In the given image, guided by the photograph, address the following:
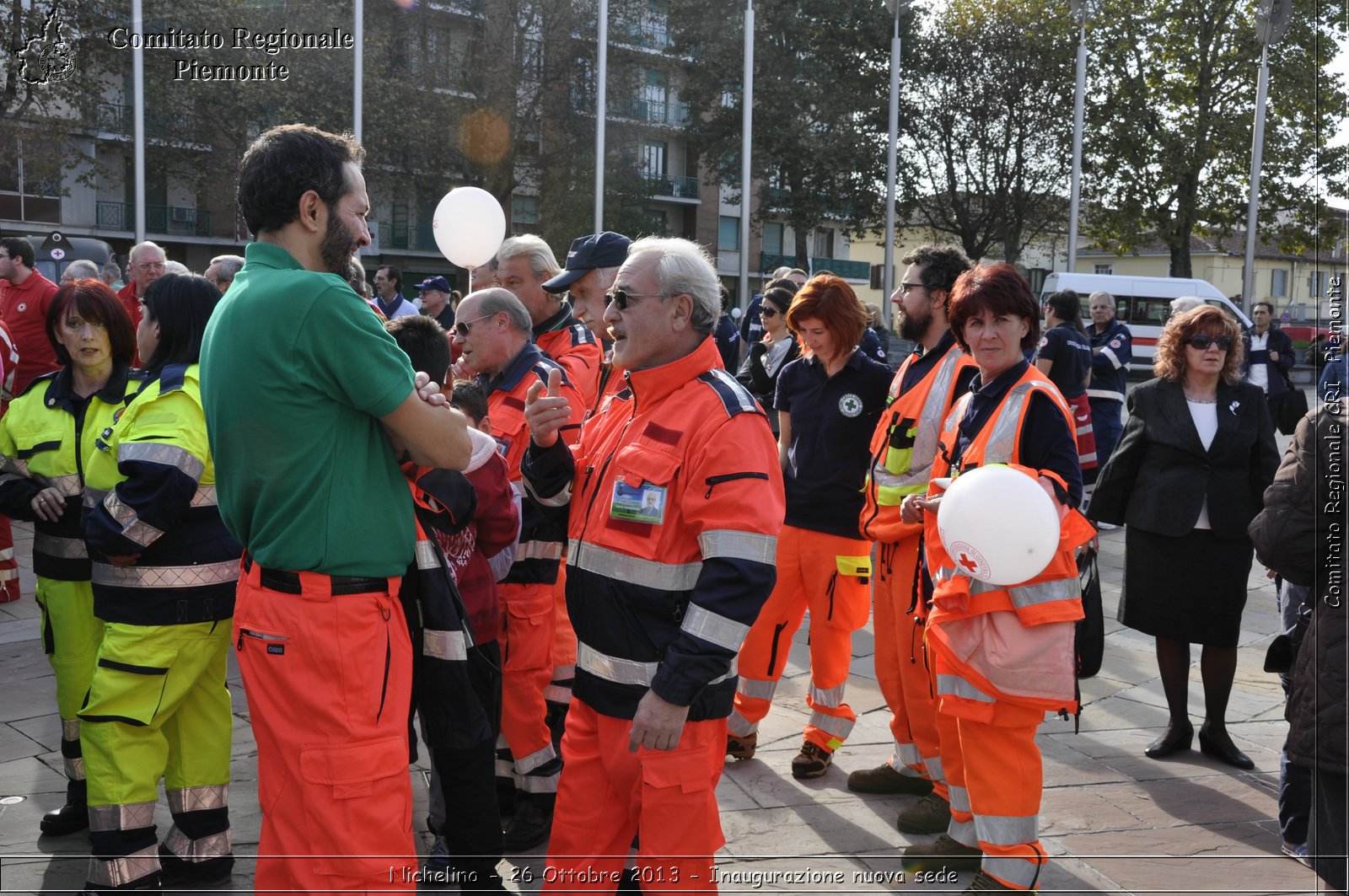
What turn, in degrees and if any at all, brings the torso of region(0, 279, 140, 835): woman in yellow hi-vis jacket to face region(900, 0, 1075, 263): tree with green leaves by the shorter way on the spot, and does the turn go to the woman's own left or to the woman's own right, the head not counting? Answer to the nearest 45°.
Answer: approximately 135° to the woman's own left

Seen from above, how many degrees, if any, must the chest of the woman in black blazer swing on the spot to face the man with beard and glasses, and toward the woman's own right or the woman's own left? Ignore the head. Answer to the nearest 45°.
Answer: approximately 45° to the woman's own right

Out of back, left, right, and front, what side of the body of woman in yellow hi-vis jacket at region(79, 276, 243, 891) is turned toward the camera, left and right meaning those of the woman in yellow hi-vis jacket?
left

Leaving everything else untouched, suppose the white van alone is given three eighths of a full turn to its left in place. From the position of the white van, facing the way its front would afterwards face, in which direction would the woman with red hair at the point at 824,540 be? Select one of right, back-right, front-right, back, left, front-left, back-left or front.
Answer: back-left

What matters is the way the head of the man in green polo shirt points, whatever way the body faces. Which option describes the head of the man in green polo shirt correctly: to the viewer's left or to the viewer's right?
to the viewer's right

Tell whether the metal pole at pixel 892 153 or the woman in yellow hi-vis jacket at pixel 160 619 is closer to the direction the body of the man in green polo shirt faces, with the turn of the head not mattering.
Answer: the metal pole

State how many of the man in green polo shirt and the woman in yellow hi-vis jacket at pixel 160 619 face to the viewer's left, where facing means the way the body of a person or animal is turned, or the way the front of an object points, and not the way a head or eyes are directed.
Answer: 1
